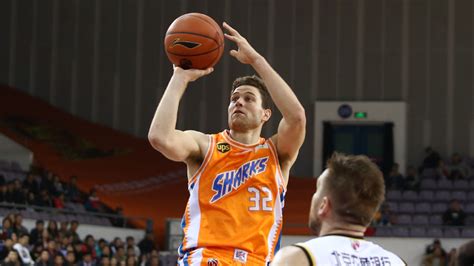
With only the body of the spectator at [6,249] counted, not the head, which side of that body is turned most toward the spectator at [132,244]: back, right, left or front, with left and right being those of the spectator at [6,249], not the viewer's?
left

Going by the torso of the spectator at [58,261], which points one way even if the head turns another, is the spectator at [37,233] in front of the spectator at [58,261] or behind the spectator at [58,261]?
behind

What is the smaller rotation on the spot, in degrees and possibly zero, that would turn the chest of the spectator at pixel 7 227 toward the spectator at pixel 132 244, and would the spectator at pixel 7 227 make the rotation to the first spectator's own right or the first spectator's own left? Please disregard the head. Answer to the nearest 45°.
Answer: approximately 90° to the first spectator's own left

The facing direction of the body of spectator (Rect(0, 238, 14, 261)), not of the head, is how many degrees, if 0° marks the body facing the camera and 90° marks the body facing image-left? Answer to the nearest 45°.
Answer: approximately 315°

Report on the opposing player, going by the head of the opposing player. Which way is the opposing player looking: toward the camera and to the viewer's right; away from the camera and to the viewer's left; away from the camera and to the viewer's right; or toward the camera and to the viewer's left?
away from the camera and to the viewer's left

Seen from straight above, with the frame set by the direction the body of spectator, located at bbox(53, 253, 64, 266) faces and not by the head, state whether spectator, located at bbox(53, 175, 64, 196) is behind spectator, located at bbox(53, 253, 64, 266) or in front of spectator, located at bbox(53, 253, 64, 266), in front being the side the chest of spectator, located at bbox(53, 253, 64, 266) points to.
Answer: behind

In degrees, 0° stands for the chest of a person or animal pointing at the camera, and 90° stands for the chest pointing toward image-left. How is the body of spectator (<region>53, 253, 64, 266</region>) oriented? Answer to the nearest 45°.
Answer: approximately 315°

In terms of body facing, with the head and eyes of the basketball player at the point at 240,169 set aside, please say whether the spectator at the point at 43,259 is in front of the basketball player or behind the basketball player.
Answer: behind

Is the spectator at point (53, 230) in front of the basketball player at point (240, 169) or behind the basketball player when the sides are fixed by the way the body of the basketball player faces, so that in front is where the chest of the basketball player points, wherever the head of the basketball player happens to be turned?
behind
